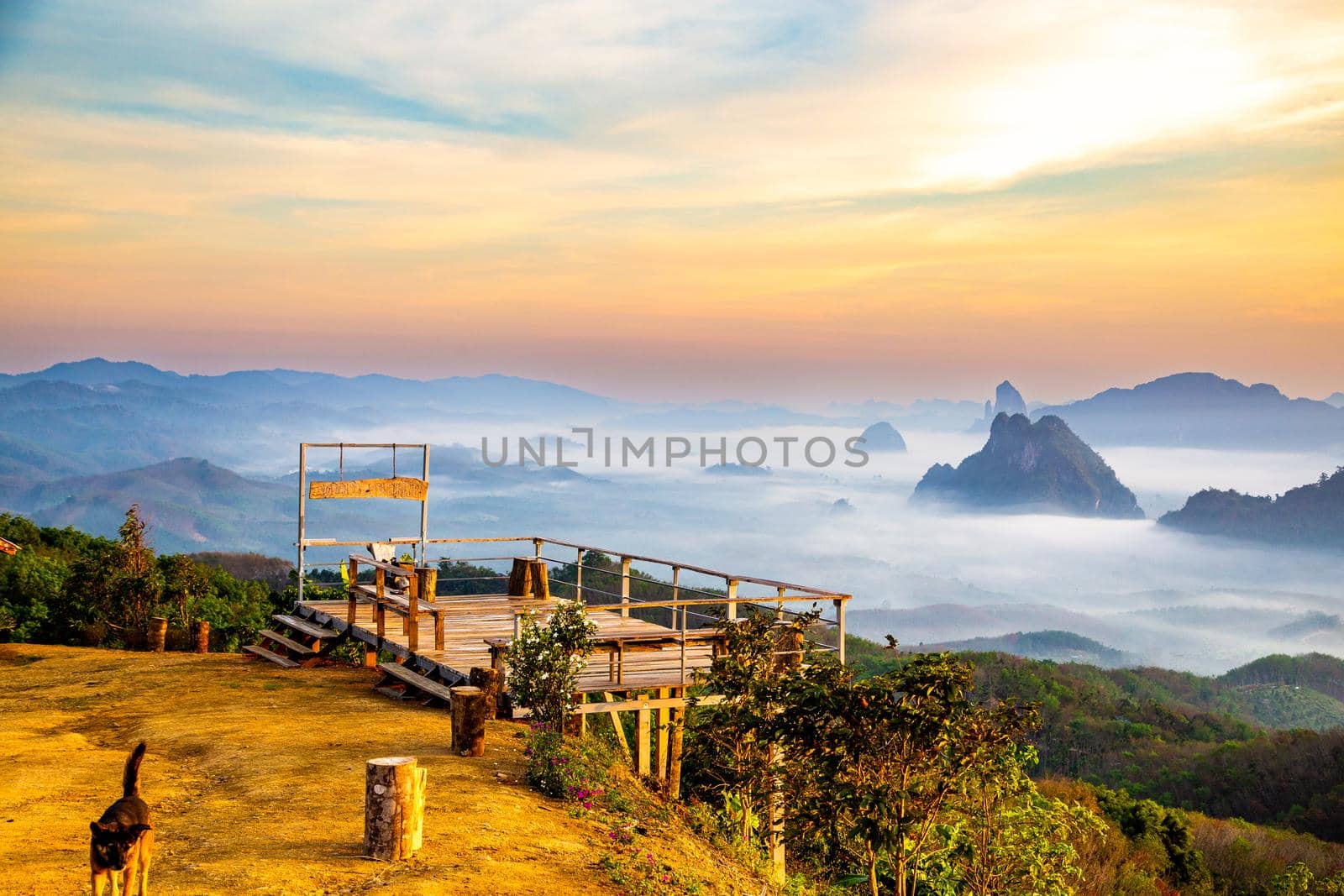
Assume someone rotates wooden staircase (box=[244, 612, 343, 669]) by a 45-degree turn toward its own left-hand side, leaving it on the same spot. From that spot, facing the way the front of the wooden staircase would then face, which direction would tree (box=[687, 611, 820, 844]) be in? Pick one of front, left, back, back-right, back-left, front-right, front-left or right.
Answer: front-left

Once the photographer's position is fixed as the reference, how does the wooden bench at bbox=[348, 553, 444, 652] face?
facing away from the viewer and to the right of the viewer

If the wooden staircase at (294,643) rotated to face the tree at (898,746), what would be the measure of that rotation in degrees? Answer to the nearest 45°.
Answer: approximately 90° to its left

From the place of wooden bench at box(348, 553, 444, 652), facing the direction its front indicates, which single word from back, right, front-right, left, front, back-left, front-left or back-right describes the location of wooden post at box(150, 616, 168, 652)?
left

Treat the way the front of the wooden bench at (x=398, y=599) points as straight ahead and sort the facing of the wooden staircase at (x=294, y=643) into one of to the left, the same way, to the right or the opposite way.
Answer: the opposite way

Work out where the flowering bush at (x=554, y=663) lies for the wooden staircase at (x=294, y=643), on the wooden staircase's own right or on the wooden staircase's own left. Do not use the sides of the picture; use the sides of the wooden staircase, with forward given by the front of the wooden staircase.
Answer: on the wooden staircase's own left

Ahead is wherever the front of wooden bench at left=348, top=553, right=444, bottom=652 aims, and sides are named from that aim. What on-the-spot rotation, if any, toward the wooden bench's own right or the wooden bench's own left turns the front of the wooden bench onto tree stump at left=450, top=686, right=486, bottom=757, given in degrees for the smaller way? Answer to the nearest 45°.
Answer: approximately 135° to the wooden bench's own right

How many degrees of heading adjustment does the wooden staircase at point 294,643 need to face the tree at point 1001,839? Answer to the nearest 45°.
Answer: approximately 90° to its left

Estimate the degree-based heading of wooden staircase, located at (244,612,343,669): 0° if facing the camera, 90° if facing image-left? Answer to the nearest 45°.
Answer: approximately 45°

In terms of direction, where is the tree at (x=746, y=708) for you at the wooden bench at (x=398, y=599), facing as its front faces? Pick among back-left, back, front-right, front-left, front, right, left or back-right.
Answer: right

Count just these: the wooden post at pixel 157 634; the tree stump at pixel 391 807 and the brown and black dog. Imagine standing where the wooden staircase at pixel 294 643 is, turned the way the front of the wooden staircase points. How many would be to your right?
1
